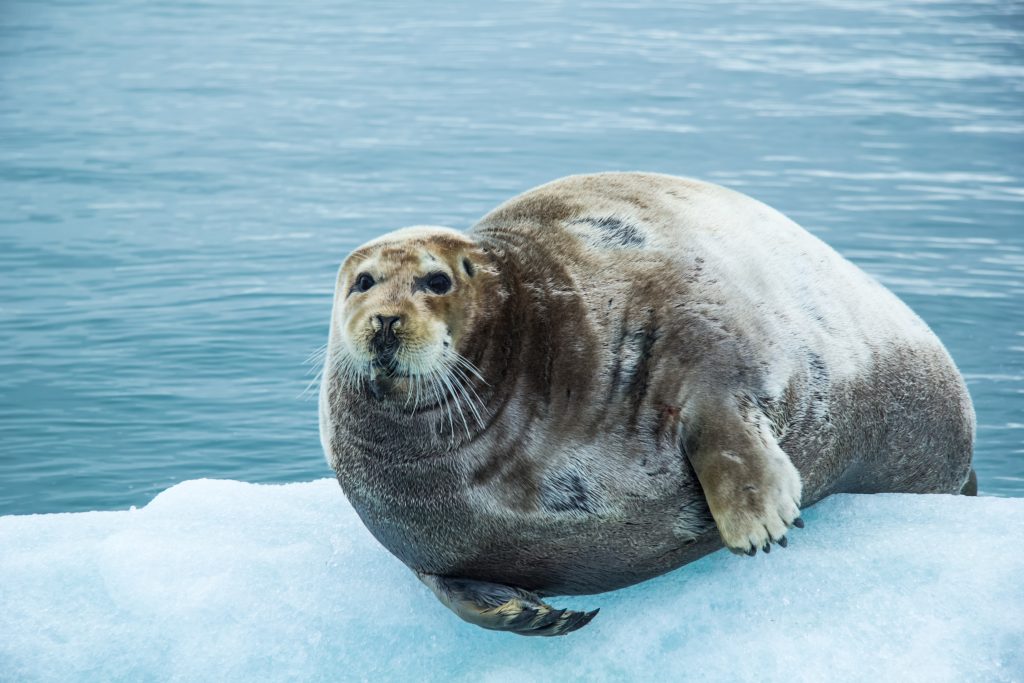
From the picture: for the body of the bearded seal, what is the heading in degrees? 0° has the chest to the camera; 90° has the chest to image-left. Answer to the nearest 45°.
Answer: approximately 45°
